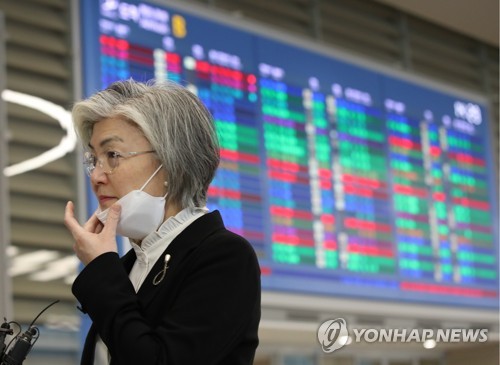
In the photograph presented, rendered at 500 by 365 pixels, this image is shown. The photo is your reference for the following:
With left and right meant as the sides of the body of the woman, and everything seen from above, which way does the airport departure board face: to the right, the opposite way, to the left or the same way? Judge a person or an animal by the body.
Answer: to the left

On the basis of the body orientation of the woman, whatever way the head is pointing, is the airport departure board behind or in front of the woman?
behind

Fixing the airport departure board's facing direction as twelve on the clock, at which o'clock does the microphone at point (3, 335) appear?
The microphone is roughly at 2 o'clock from the airport departure board.

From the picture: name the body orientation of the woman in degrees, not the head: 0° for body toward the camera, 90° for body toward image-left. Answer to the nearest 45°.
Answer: approximately 45°

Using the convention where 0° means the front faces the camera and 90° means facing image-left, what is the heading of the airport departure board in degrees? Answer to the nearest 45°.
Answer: approximately 315°

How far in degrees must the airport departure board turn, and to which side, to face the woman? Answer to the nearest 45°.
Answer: approximately 45° to its right
